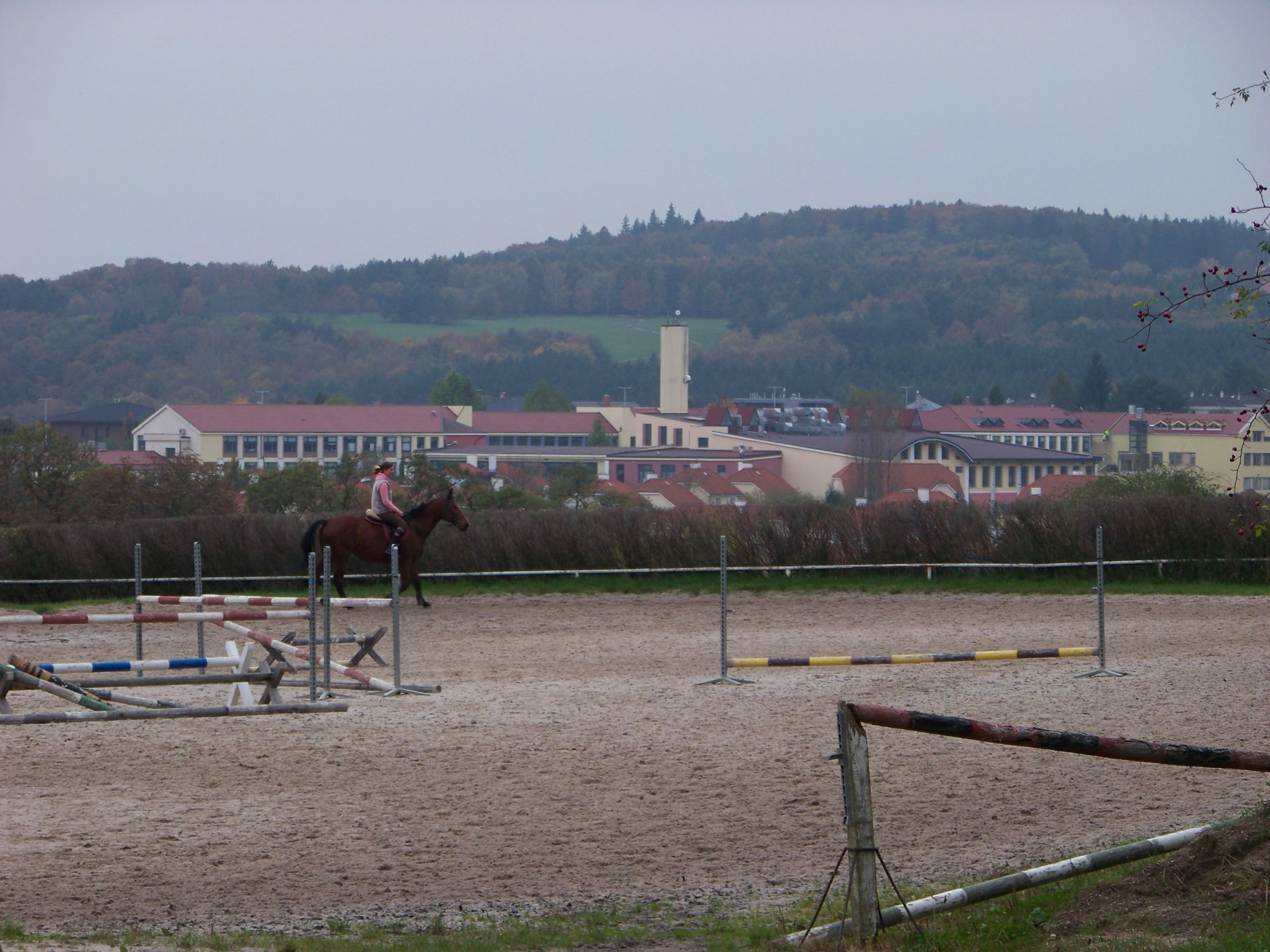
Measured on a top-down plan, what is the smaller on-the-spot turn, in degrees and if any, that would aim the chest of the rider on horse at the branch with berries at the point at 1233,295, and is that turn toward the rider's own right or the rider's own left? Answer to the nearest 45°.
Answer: approximately 90° to the rider's own right

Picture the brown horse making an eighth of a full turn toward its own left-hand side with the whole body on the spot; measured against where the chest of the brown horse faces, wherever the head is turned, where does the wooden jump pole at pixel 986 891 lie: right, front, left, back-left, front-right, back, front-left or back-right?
back-right

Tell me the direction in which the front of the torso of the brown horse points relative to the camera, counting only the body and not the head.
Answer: to the viewer's right

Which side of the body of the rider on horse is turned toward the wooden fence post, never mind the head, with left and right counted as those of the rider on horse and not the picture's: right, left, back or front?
right

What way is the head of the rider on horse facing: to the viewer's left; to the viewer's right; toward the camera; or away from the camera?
to the viewer's right

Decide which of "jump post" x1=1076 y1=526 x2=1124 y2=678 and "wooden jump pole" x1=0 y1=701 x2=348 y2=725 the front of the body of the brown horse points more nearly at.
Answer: the jump post

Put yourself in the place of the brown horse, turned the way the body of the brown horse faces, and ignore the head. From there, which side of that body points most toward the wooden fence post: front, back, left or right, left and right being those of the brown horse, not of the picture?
right

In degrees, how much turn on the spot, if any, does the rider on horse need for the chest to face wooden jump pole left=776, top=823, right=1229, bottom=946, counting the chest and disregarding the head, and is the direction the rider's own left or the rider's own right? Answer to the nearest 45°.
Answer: approximately 90° to the rider's own right

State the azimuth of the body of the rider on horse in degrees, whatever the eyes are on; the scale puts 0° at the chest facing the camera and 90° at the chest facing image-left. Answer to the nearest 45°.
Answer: approximately 270°

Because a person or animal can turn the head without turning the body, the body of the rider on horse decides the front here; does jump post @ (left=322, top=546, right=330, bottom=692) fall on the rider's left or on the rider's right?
on the rider's right
